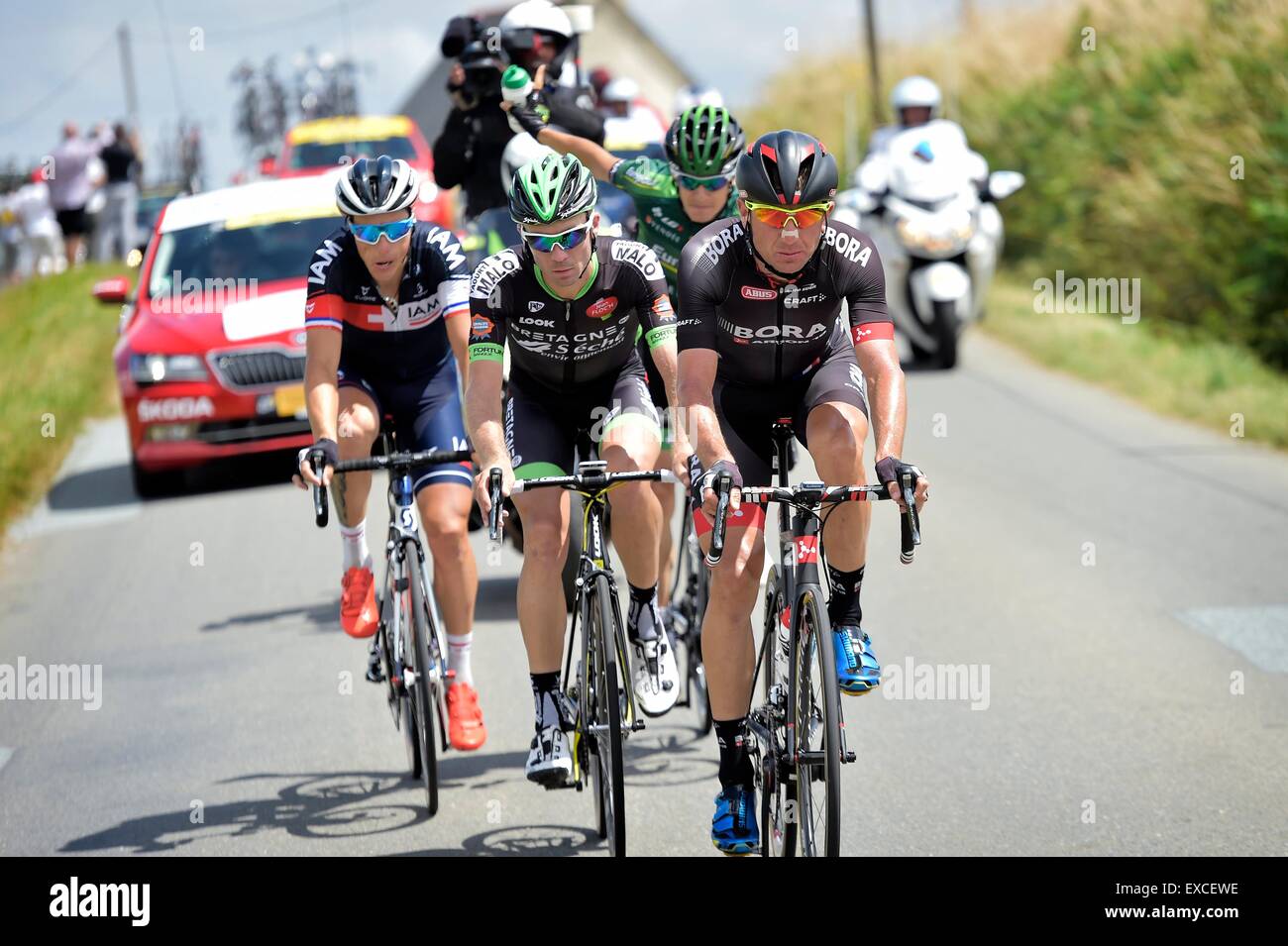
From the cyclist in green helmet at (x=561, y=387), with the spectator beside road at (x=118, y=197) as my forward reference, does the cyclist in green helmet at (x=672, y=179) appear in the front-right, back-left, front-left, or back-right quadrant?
front-right

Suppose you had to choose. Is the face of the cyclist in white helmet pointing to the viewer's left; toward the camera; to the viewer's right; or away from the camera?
toward the camera

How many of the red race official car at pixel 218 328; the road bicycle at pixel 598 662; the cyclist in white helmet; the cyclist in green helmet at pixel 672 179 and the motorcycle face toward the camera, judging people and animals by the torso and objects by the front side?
5

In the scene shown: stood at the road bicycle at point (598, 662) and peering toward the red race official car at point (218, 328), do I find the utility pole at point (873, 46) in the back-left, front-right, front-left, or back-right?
front-right

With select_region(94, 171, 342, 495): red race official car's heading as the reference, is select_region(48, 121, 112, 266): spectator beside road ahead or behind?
behind

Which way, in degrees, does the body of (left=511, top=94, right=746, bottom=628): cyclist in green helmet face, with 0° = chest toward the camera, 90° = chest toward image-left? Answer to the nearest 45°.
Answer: approximately 0°

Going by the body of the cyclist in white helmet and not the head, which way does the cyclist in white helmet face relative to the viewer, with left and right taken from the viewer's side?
facing the viewer

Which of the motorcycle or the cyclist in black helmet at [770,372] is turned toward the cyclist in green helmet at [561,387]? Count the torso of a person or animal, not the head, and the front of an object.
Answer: the motorcycle

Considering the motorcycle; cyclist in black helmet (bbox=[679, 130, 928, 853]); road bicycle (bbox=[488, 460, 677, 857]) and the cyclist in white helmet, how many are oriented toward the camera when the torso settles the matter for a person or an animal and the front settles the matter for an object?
4

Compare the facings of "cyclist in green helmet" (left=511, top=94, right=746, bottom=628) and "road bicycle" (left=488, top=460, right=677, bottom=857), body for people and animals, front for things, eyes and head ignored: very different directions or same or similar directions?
same or similar directions

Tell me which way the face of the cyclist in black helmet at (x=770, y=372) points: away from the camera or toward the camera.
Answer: toward the camera

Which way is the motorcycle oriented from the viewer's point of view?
toward the camera

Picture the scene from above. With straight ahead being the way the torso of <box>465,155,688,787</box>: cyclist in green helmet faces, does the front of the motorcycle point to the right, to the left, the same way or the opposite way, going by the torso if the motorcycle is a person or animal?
the same way

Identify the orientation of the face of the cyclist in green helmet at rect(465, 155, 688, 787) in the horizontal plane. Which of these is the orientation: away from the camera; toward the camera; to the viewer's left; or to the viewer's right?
toward the camera

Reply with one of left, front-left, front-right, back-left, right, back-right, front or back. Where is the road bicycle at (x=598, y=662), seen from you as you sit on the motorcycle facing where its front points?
front

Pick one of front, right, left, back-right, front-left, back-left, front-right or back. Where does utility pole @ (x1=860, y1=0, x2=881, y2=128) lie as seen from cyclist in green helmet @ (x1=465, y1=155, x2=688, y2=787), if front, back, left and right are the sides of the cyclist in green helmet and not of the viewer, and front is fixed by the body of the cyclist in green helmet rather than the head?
back

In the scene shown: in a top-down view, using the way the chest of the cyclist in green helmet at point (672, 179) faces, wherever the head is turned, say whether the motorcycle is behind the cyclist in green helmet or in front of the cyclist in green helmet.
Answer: behind

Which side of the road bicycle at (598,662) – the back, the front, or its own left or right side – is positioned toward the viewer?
front

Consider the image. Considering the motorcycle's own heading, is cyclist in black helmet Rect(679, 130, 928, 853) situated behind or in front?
in front

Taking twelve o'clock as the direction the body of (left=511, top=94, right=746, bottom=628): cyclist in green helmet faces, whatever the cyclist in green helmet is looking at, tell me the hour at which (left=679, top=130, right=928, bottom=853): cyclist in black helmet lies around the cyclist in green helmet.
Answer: The cyclist in black helmet is roughly at 12 o'clock from the cyclist in green helmet.
